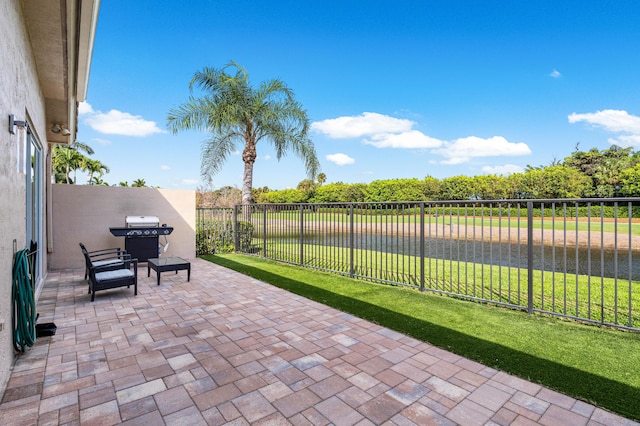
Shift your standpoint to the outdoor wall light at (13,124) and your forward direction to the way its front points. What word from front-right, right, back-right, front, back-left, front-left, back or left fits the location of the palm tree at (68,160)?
left

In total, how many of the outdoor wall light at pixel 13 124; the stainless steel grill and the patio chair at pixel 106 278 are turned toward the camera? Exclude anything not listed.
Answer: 1

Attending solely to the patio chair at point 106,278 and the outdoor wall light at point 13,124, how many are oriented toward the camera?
0

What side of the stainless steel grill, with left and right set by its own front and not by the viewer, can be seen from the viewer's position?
front

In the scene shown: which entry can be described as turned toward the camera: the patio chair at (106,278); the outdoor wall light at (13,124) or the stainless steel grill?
the stainless steel grill

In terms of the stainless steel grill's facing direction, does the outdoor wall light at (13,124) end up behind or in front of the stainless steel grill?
in front

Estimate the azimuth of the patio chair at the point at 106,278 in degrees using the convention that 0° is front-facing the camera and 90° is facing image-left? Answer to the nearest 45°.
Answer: approximately 270°

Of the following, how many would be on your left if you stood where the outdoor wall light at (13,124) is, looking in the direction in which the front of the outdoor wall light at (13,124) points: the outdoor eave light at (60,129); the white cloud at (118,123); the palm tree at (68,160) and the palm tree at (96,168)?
4

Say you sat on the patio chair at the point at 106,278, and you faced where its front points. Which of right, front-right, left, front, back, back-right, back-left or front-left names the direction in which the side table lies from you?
front-left

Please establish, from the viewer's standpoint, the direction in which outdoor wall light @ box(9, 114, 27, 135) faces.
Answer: facing to the right of the viewer

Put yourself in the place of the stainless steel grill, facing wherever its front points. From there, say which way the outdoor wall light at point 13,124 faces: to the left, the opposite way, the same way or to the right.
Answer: to the left

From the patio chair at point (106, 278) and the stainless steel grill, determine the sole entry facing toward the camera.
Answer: the stainless steel grill

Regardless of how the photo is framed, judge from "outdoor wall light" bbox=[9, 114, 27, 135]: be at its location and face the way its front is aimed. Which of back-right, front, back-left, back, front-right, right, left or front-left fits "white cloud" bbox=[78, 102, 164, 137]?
left

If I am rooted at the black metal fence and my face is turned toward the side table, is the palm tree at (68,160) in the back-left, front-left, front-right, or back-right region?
front-right

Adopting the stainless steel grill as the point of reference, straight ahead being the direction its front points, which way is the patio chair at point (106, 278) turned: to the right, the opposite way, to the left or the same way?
to the left

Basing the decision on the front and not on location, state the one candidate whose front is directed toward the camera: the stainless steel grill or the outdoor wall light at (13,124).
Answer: the stainless steel grill
